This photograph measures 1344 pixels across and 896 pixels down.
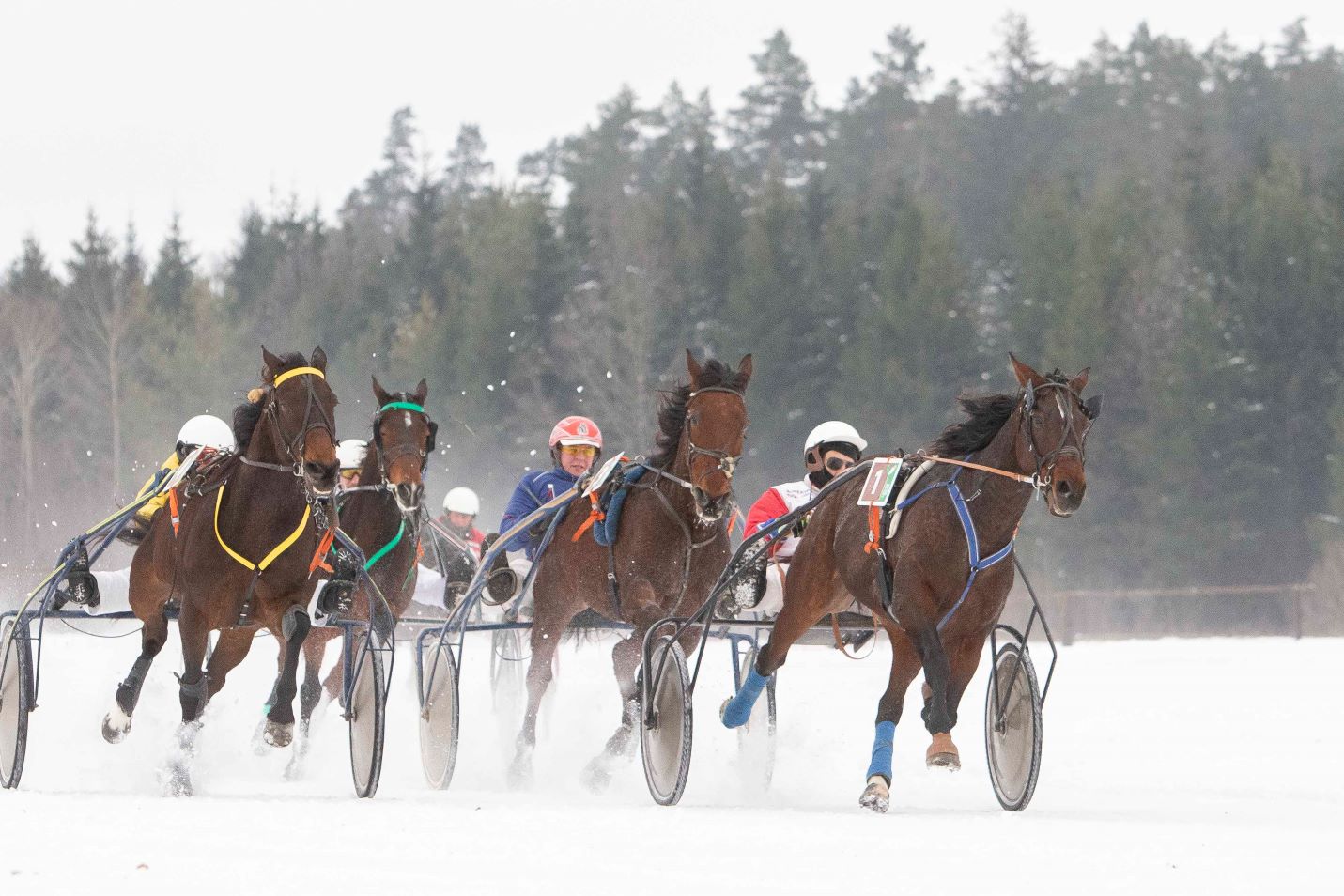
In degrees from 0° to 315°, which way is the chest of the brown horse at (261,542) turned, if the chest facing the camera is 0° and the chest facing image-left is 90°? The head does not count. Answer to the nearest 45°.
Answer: approximately 315°

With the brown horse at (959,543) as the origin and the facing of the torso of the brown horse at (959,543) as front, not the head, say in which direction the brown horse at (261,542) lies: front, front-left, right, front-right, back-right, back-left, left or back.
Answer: back-right

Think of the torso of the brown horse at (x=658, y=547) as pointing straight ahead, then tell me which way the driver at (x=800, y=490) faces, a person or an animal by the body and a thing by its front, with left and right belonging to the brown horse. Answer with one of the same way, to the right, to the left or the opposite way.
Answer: the same way

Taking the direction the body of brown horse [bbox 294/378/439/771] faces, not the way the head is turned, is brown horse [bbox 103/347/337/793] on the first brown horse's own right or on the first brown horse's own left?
on the first brown horse's own right

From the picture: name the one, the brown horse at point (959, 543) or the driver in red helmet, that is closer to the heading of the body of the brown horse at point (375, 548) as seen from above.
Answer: the brown horse

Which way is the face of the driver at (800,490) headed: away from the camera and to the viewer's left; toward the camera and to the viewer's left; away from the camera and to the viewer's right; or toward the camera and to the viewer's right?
toward the camera and to the viewer's right

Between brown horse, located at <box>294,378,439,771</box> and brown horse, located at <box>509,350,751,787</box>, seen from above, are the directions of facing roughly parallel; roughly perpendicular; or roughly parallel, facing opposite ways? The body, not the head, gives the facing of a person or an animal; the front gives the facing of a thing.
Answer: roughly parallel

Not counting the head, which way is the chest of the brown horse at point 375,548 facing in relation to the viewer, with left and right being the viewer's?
facing the viewer and to the right of the viewer

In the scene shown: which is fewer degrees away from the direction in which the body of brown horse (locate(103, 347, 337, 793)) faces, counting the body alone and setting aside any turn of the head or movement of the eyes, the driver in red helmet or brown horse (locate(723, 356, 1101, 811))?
the brown horse

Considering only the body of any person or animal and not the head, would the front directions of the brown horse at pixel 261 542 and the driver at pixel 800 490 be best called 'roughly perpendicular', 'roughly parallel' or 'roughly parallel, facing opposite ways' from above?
roughly parallel

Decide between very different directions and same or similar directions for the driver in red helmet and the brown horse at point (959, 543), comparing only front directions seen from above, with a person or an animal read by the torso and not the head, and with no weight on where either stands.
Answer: same or similar directions

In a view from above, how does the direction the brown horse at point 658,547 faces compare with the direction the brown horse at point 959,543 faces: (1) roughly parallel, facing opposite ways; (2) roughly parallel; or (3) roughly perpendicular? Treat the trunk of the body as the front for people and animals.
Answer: roughly parallel

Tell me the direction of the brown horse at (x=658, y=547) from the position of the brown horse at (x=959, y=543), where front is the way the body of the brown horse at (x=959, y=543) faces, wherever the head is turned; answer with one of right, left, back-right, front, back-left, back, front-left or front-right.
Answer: back

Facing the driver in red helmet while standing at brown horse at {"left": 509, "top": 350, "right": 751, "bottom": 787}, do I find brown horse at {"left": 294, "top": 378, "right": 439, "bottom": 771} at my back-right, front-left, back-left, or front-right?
front-left

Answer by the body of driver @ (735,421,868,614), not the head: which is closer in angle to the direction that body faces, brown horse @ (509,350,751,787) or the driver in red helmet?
the brown horse

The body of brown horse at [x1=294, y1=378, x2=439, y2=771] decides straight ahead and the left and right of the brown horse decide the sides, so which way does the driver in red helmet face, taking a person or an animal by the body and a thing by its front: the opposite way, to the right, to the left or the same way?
the same way

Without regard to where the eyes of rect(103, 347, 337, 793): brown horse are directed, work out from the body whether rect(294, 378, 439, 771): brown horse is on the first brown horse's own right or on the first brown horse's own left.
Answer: on the first brown horse's own left

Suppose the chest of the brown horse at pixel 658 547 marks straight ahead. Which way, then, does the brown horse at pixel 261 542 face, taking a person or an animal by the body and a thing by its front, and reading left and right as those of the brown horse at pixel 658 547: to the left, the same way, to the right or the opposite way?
the same way
